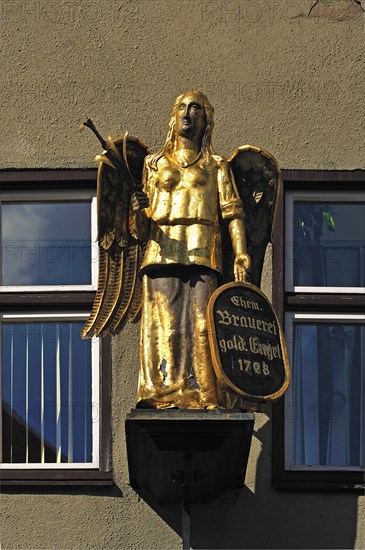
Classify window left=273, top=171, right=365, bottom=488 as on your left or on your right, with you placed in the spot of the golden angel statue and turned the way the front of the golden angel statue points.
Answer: on your left

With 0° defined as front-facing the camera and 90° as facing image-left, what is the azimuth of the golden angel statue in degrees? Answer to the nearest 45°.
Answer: approximately 0°
